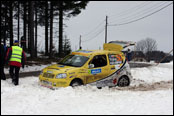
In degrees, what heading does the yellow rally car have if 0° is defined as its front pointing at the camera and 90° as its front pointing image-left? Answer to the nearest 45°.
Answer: approximately 45°
